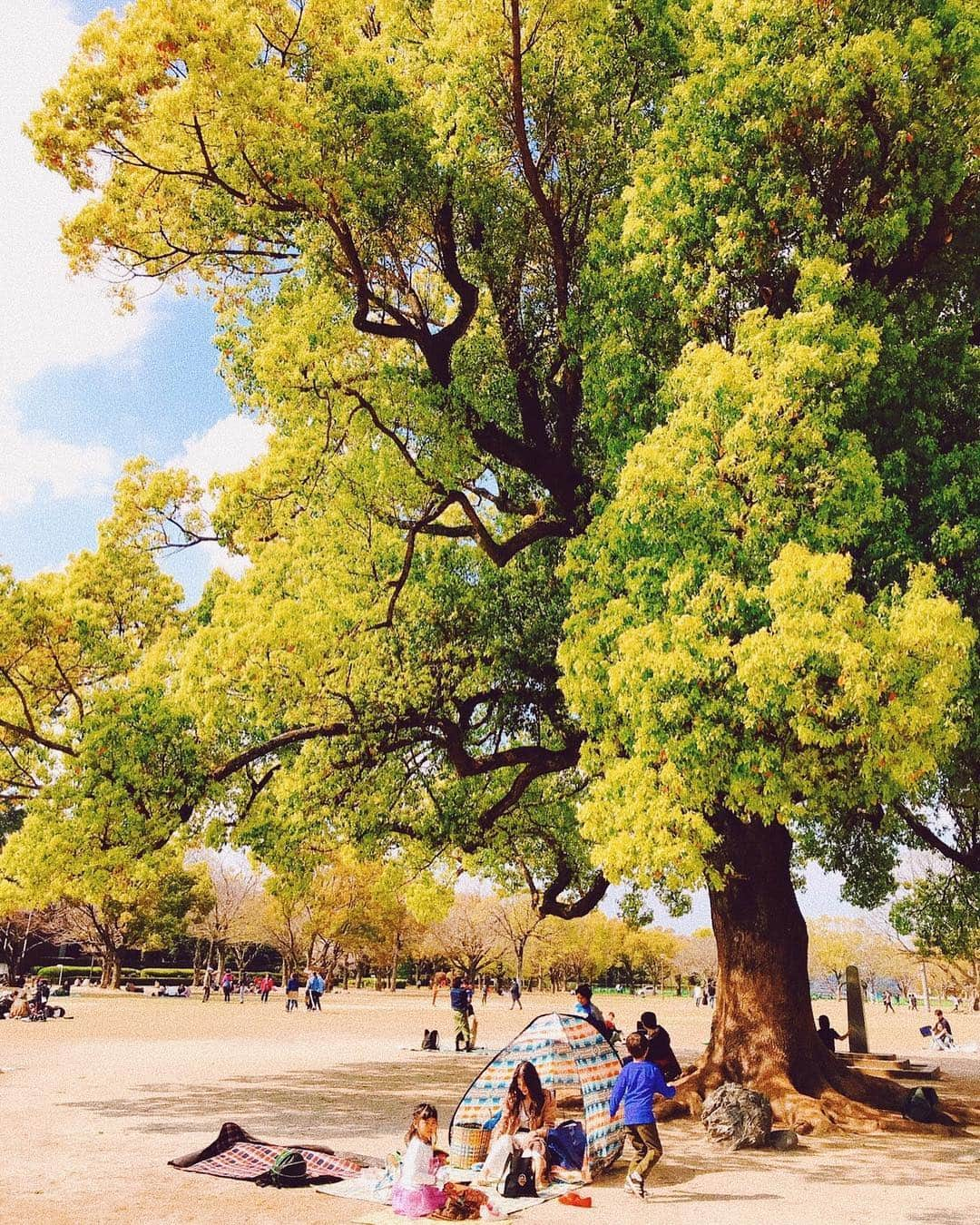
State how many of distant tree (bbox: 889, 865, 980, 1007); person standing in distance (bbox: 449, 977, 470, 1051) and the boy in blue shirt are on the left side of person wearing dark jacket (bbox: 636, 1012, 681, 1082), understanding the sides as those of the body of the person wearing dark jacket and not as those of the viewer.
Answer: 1

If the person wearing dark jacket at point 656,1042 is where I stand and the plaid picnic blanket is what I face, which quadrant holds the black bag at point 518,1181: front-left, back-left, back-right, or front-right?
front-left

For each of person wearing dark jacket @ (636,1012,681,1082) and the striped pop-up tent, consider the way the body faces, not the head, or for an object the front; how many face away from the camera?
0

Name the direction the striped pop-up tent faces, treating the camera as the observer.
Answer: facing the viewer and to the left of the viewer

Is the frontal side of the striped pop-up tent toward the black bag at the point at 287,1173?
yes

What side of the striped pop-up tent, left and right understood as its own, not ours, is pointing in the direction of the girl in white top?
front

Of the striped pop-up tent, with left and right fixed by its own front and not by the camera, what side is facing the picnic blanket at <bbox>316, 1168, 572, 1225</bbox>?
front

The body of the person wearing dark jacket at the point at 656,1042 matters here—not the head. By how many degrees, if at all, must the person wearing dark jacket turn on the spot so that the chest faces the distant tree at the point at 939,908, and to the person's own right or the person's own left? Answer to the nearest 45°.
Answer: approximately 135° to the person's own right

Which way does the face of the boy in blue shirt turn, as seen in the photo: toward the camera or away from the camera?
away from the camera
